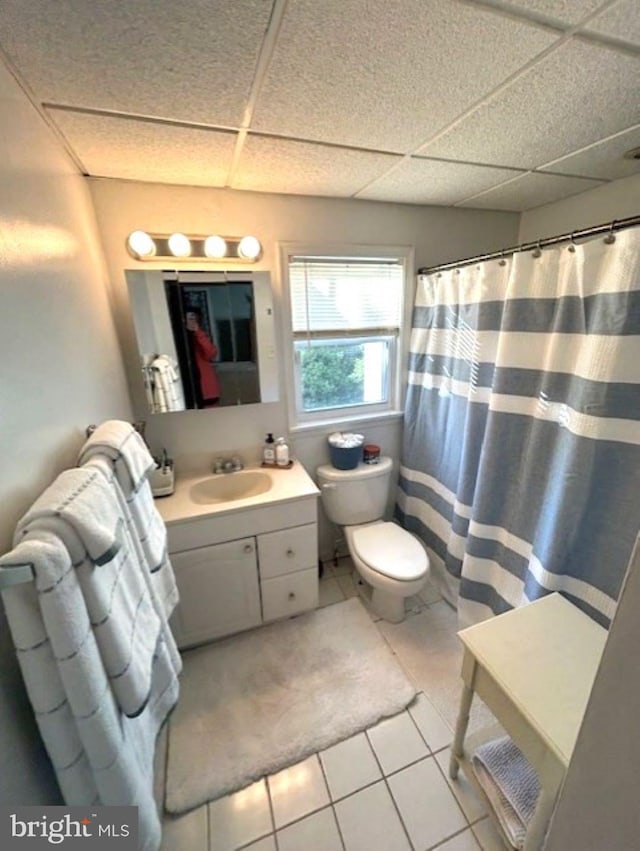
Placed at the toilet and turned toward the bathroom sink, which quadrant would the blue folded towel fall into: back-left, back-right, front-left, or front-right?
back-left

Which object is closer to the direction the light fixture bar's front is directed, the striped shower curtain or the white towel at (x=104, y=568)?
the white towel

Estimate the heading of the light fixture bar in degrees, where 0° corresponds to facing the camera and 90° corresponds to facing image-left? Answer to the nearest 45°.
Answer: approximately 0°

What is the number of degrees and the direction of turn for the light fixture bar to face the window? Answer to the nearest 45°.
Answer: approximately 90° to its left

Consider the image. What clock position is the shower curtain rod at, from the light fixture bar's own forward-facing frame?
The shower curtain rod is roughly at 10 o'clock from the light fixture bar.

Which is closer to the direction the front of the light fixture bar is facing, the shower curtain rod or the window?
the shower curtain rod
